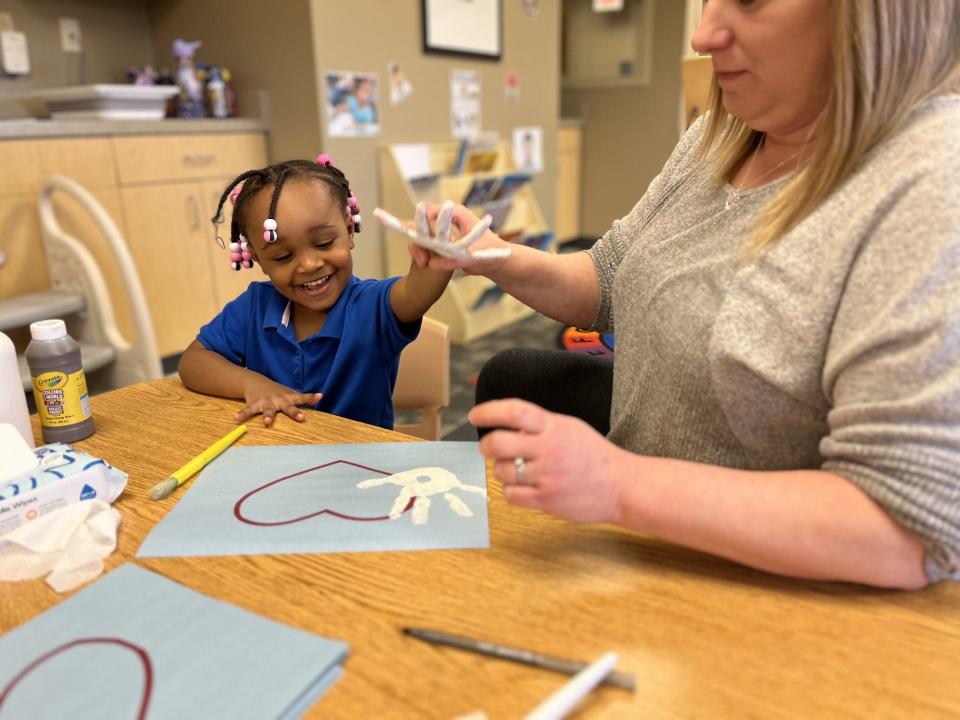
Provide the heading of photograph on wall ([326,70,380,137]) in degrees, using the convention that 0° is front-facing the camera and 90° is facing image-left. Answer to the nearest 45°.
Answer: approximately 0°

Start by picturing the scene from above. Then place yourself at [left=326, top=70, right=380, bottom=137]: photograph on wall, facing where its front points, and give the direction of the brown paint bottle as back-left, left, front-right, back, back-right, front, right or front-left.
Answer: front

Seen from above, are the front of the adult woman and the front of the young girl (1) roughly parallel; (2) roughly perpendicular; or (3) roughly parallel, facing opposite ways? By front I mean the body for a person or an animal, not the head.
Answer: roughly perpendicular

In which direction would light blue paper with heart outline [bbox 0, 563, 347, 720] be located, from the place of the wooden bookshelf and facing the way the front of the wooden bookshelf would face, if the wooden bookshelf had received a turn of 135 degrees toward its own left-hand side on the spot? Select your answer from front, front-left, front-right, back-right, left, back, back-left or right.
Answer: back

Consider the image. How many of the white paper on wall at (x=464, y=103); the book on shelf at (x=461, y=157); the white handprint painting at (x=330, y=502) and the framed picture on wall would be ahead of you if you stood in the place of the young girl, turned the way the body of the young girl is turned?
1

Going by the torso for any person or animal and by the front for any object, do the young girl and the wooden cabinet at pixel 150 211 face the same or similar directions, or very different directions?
same or similar directions

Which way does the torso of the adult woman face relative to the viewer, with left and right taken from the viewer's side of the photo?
facing the viewer and to the left of the viewer

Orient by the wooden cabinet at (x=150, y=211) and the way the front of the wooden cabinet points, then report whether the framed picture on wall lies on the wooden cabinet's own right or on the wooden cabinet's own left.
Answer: on the wooden cabinet's own left

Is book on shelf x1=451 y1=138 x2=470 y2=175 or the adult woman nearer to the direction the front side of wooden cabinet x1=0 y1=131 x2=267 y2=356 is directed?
the adult woman

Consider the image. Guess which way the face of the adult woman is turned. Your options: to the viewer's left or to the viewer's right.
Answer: to the viewer's left

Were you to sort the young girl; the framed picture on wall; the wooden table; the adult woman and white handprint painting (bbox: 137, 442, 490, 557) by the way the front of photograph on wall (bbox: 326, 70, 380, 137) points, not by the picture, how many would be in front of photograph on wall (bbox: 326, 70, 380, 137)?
4

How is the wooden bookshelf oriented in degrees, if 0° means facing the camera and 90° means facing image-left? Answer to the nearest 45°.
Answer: approximately 315°

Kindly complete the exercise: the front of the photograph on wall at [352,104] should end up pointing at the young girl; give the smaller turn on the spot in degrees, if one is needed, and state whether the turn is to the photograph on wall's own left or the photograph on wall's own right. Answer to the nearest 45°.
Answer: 0° — it already faces them

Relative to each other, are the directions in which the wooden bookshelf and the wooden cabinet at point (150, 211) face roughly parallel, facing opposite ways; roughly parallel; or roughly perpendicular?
roughly parallel

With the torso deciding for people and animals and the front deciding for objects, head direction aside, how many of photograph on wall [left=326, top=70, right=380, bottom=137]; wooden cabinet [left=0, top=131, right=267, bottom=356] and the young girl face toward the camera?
3

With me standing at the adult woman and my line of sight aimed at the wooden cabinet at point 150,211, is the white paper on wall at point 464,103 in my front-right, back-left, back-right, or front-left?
front-right

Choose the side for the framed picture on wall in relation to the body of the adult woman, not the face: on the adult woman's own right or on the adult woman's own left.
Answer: on the adult woman's own right

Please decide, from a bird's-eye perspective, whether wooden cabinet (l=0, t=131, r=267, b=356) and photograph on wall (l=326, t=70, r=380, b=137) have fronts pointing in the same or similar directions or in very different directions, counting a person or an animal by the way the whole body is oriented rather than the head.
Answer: same or similar directions

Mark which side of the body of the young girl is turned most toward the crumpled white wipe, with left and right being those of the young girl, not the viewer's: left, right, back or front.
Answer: front

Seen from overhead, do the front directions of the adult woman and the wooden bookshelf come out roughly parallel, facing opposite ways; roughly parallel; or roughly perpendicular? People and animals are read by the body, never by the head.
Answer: roughly perpendicular

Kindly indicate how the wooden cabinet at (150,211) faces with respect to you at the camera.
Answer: facing the viewer
